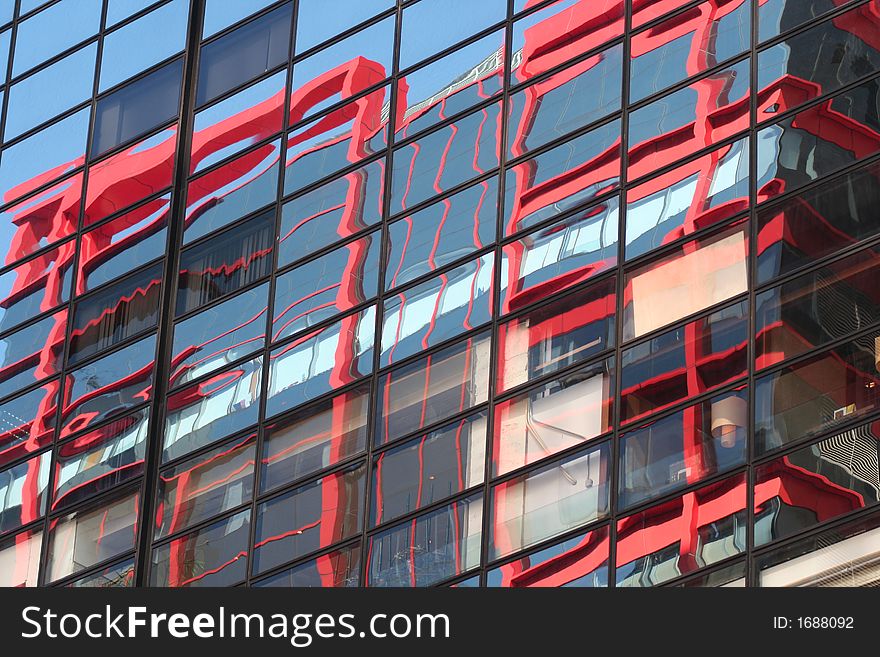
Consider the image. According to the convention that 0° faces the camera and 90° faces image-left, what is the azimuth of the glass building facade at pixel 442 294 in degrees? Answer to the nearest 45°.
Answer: approximately 45°
